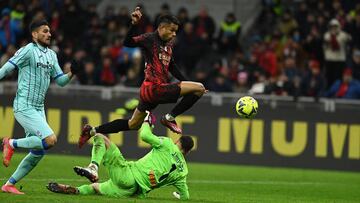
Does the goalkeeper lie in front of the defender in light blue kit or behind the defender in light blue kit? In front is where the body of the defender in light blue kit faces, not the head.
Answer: in front

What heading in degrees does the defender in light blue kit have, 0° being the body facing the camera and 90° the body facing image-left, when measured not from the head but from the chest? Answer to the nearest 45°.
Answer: approximately 315°

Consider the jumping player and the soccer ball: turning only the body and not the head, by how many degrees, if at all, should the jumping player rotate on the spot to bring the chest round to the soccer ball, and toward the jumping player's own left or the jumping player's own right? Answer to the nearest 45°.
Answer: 0° — they already face it

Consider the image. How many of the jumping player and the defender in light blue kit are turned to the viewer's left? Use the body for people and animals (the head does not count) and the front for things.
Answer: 0

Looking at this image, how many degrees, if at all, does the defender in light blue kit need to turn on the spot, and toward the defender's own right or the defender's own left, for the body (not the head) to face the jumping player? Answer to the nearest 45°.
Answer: approximately 45° to the defender's own left
